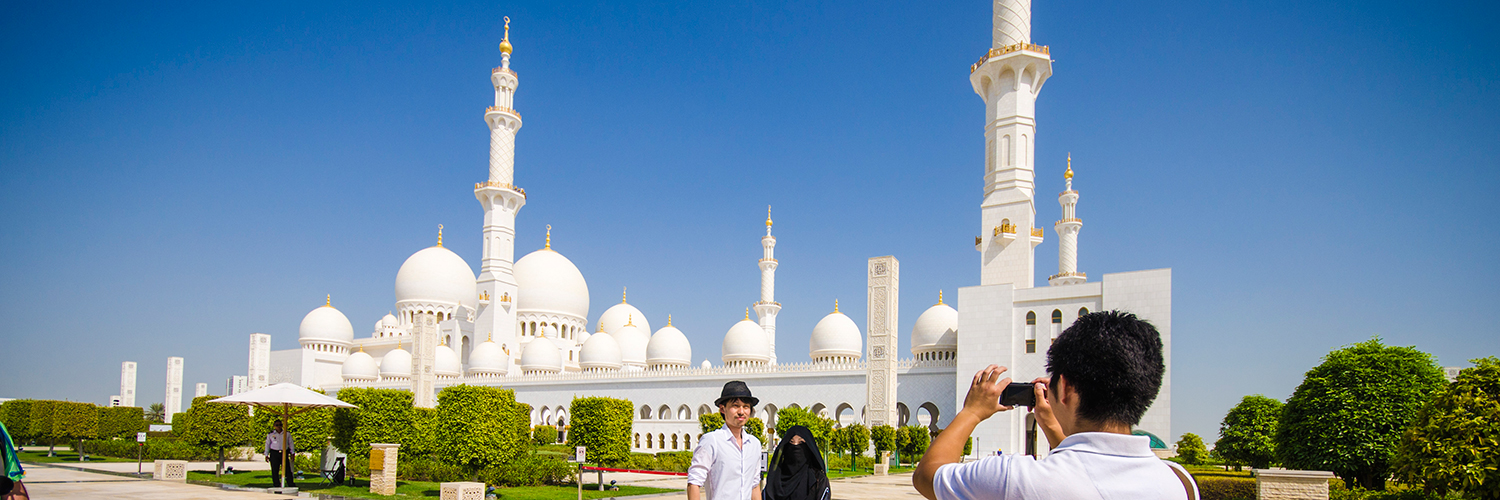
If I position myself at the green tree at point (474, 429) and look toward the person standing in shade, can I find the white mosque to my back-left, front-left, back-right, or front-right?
back-right

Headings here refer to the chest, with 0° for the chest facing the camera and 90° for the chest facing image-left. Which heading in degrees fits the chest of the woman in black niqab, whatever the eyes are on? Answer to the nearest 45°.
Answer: approximately 0°

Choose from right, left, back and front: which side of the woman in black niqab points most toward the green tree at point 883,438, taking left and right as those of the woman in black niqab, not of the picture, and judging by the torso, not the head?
back

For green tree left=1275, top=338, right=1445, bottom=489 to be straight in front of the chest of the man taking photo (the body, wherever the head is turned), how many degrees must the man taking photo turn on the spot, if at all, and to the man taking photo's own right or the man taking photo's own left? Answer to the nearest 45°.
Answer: approximately 45° to the man taking photo's own right

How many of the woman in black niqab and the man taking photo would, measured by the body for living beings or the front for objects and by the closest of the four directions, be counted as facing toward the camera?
1

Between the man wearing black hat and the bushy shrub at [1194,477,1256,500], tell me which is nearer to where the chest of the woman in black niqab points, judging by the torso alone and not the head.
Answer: the man wearing black hat

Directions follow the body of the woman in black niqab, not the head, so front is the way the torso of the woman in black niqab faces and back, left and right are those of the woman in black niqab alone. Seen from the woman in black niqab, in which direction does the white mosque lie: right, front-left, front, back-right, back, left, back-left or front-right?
back

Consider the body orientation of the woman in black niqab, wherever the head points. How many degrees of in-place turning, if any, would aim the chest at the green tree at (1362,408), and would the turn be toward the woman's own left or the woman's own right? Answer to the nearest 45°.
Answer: approximately 135° to the woman's own left

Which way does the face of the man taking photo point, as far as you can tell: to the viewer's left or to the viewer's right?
to the viewer's left

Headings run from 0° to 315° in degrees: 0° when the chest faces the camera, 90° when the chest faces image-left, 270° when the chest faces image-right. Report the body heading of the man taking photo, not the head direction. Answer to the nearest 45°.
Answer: approximately 135°

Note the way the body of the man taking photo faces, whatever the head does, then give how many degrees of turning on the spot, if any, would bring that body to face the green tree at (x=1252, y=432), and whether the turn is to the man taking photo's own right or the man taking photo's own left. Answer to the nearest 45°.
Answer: approximately 45° to the man taking photo's own right
